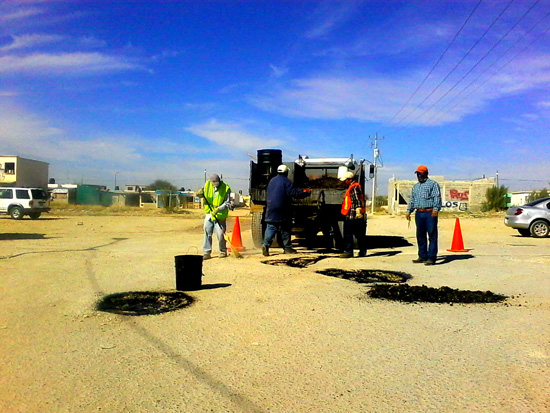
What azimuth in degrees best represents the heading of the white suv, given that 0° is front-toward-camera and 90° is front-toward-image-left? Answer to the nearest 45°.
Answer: approximately 135°

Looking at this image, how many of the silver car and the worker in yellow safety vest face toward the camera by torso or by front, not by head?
1

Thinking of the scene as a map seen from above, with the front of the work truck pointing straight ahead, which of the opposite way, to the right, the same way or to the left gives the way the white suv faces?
to the left

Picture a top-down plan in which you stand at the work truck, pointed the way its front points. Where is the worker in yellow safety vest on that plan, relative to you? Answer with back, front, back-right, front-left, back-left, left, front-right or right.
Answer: back-left

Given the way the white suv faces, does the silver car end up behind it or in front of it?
behind

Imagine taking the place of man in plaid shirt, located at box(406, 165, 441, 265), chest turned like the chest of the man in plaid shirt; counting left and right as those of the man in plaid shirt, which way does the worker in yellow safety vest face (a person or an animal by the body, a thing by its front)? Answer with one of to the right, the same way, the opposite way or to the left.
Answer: to the left

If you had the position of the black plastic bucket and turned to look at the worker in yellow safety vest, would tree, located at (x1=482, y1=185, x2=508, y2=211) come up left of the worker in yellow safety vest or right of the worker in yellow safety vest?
right

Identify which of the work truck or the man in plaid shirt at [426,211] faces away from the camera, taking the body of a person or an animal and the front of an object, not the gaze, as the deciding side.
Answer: the work truck
